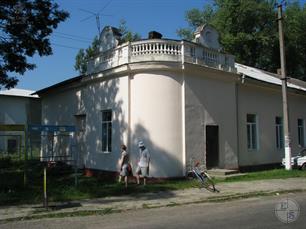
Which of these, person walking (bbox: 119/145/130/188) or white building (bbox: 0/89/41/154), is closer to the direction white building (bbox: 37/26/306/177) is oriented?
the person walking

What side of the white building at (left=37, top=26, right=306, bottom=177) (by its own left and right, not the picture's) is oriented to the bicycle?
front

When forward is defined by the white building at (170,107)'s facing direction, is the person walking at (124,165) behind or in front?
in front

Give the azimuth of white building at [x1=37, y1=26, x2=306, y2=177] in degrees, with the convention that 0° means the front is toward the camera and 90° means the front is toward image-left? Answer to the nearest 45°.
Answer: approximately 0°

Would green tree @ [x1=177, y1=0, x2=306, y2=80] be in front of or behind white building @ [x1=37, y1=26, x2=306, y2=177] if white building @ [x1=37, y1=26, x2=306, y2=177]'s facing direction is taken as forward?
behind

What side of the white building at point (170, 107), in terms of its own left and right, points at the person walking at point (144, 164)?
front

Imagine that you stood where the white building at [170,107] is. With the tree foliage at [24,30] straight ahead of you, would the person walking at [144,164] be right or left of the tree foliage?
left

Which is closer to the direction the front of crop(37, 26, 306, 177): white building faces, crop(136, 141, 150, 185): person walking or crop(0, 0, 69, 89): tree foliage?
the person walking

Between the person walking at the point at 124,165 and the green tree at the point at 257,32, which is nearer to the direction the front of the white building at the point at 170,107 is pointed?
the person walking

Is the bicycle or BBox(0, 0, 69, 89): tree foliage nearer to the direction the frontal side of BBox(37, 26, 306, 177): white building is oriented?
the bicycle

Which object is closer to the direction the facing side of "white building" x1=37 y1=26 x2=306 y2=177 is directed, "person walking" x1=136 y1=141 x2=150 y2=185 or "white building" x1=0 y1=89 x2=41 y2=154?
the person walking

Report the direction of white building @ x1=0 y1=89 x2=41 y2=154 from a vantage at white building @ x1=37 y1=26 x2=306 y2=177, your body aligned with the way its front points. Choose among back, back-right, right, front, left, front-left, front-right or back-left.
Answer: back-right
